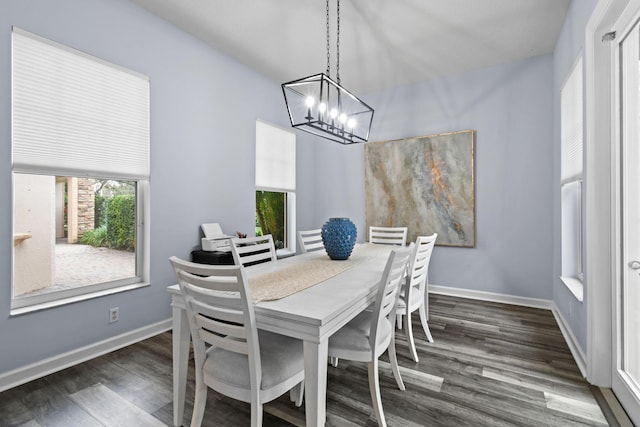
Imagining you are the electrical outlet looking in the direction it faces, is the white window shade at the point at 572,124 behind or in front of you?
in front

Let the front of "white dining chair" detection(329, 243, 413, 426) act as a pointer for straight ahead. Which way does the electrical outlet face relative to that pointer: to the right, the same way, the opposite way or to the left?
the opposite way

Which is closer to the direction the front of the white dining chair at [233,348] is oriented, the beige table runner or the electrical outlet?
the beige table runner

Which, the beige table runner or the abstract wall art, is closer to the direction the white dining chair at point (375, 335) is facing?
the beige table runner

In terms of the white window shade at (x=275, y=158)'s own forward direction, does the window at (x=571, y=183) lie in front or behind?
in front

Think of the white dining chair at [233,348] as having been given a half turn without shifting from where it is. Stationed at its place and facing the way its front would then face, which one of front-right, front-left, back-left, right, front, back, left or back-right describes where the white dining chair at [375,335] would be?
back-left

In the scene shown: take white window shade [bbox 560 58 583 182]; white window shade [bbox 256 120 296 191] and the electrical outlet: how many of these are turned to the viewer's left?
1

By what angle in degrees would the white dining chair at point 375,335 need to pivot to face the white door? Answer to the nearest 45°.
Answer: approximately 180°

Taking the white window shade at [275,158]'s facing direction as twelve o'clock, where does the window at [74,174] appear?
The window is roughly at 3 o'clock from the white window shade.

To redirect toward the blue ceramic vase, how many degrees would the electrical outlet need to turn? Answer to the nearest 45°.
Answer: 0° — it already faces it

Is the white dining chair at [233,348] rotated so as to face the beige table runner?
yes

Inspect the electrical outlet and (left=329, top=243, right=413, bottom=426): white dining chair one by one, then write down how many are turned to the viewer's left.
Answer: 1

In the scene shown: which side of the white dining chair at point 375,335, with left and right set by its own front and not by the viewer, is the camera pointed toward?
left

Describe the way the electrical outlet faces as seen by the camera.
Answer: facing the viewer and to the right of the viewer

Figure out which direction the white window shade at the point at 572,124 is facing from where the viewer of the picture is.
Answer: facing to the left of the viewer

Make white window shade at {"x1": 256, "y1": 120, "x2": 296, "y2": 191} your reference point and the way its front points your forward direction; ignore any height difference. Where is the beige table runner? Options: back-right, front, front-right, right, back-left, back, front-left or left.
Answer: front-right
